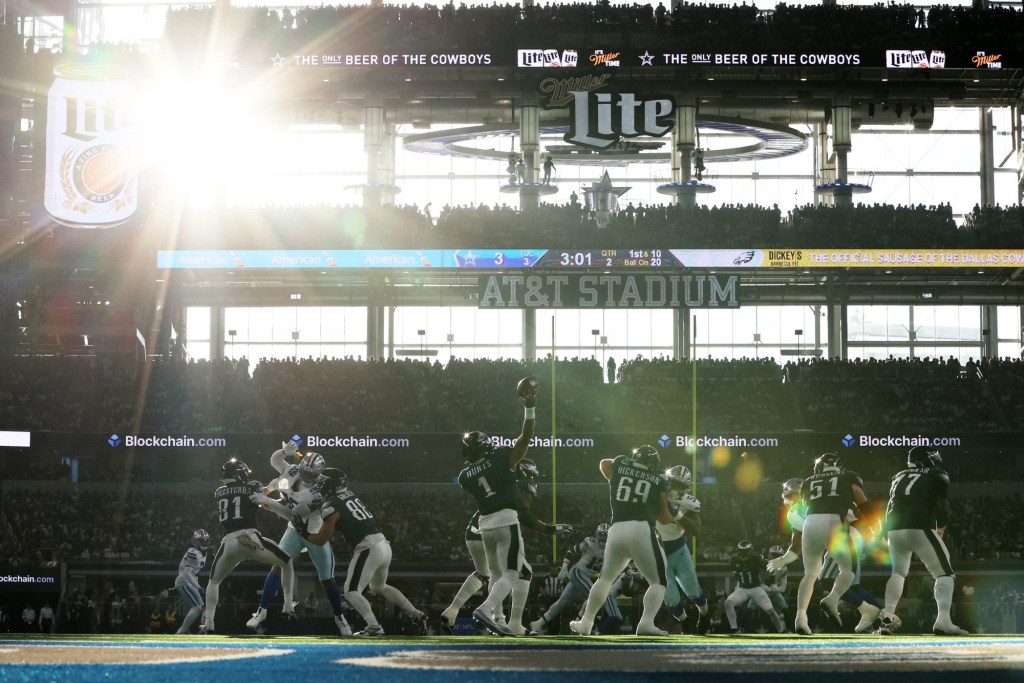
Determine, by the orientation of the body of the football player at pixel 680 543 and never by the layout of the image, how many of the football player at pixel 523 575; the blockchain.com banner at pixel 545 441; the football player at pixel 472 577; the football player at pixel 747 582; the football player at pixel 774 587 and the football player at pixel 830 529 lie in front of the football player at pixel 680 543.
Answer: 2

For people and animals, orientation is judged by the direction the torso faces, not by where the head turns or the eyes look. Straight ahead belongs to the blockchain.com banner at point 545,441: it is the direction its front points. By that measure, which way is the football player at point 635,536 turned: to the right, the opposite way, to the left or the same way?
the opposite way

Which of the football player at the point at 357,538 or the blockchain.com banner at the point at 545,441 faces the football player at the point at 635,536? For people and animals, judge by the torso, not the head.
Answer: the blockchain.com banner

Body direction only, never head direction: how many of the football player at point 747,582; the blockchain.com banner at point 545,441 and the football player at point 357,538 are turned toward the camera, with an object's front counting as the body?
2

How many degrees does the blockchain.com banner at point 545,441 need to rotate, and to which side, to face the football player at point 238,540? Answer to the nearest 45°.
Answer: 0° — it already faces them

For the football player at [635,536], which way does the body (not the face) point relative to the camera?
away from the camera

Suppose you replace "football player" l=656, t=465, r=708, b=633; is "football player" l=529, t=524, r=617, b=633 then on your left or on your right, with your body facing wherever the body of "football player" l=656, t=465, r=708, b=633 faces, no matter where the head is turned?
on your right

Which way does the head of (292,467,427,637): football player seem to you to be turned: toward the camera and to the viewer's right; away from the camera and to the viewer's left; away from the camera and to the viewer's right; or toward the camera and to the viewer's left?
away from the camera and to the viewer's left

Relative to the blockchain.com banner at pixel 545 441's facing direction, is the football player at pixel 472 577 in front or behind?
in front

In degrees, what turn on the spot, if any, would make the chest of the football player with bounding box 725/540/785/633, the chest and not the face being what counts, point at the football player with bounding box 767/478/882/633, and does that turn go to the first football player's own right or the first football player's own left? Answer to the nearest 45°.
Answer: approximately 45° to the first football player's own left

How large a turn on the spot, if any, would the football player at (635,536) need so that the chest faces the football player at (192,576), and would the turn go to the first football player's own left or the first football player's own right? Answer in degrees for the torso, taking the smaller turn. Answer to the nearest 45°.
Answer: approximately 45° to the first football player's own left
